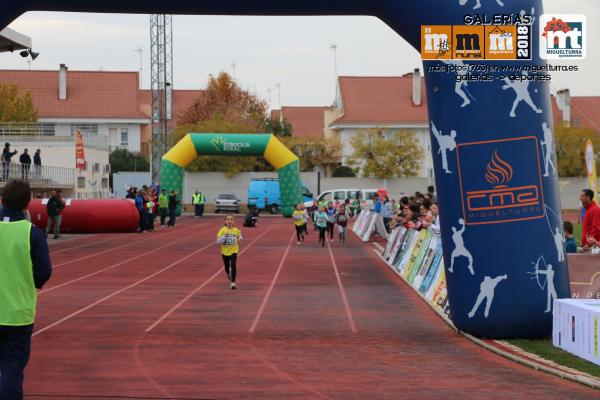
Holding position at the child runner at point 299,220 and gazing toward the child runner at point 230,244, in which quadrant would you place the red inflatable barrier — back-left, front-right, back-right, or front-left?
back-right

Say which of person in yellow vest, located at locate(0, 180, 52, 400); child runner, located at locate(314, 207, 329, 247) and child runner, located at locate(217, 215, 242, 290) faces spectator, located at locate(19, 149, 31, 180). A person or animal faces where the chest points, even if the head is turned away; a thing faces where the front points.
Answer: the person in yellow vest

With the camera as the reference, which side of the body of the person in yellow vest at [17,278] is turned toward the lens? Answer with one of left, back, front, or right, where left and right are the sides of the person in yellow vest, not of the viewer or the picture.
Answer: back

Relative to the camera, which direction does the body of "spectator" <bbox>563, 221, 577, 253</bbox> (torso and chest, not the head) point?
to the viewer's left

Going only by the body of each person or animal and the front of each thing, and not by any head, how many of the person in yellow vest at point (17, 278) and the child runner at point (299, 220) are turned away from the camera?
1

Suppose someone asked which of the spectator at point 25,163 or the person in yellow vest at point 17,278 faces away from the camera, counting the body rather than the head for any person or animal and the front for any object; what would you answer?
the person in yellow vest

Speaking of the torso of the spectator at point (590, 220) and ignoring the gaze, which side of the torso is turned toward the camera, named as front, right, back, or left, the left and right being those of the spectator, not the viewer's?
left

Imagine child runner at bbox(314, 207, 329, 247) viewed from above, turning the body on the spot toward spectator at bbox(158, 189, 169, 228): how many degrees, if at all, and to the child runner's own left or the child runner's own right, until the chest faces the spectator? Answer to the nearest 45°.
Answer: approximately 135° to the child runner's own right

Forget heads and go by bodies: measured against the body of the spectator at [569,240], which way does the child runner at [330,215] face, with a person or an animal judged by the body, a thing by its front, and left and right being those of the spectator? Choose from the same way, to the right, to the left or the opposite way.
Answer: to the left

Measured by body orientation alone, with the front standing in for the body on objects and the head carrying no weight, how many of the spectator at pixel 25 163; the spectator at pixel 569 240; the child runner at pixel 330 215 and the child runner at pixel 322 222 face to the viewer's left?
1

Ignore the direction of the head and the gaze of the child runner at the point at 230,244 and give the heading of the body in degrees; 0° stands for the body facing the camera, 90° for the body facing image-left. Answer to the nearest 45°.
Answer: approximately 0°

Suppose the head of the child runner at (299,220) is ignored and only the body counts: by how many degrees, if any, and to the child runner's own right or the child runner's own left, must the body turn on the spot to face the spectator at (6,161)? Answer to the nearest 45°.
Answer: approximately 90° to the child runner's own right

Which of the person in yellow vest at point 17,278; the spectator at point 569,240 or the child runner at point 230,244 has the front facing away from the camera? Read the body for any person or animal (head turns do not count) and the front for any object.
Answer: the person in yellow vest
